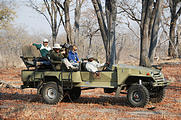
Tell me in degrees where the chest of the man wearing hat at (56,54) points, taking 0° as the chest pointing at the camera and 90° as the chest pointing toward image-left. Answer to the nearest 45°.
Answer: approximately 315°

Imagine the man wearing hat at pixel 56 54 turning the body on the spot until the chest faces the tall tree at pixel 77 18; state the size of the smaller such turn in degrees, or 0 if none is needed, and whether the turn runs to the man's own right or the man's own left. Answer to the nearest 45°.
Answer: approximately 135° to the man's own left

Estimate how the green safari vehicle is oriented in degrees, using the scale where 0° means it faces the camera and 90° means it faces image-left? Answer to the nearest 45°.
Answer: approximately 315°

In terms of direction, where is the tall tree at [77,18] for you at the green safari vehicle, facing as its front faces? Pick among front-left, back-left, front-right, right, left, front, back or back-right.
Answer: back-left

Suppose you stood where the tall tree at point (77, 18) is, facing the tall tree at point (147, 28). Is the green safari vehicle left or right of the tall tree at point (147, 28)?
right

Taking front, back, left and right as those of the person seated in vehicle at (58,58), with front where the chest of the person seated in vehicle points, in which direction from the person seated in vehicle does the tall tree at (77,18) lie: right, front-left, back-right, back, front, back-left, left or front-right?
back-left

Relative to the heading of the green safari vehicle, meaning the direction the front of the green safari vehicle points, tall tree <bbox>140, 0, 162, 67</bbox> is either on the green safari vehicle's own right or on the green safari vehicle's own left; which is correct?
on the green safari vehicle's own left

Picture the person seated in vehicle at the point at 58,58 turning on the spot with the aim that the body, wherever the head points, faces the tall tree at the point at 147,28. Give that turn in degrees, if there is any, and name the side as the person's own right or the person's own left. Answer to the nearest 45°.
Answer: approximately 90° to the person's own left
